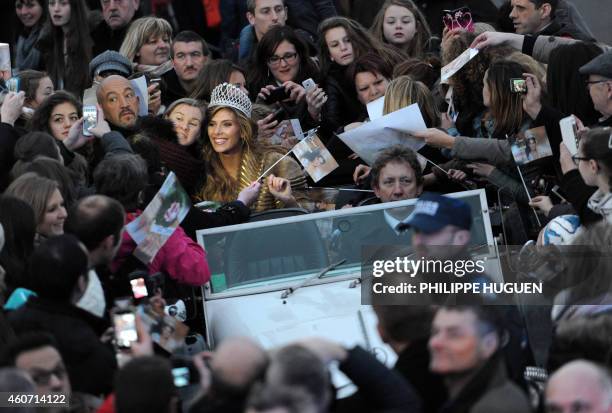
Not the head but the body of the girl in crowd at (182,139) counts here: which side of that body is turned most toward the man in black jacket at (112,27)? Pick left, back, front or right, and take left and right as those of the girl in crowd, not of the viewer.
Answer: back

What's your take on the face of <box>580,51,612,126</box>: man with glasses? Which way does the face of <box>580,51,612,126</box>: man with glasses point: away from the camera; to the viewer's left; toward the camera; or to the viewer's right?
to the viewer's left

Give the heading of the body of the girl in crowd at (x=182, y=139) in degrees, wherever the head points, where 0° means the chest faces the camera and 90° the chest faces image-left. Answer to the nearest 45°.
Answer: approximately 0°

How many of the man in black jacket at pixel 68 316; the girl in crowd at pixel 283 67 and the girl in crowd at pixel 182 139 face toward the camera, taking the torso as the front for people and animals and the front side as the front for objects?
2

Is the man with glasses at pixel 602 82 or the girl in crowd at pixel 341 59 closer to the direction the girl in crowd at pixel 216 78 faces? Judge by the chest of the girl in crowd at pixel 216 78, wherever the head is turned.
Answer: the man with glasses
